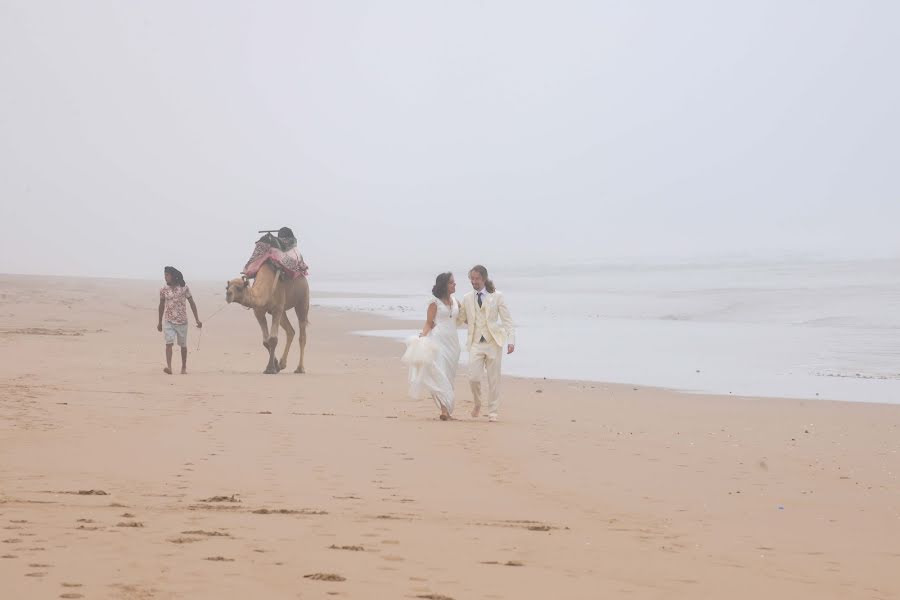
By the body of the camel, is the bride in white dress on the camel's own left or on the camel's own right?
on the camel's own left

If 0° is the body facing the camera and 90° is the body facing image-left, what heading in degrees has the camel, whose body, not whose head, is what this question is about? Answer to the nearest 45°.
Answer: approximately 45°

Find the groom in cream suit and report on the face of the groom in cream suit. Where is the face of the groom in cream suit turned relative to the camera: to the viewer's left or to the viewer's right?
to the viewer's left

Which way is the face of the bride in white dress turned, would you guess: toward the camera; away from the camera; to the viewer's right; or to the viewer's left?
to the viewer's right

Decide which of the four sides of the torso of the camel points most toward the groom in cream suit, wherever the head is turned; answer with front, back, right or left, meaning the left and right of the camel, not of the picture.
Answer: left
